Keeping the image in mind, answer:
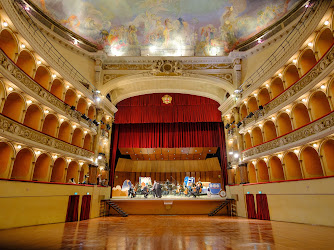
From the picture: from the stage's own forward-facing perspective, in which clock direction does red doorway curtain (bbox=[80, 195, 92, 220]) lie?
The red doorway curtain is roughly at 2 o'clock from the stage.

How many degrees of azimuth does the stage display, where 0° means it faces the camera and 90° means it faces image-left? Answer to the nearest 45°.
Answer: approximately 0°

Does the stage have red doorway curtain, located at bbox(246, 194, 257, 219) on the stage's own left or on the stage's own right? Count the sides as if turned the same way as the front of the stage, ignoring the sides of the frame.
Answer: on the stage's own left
